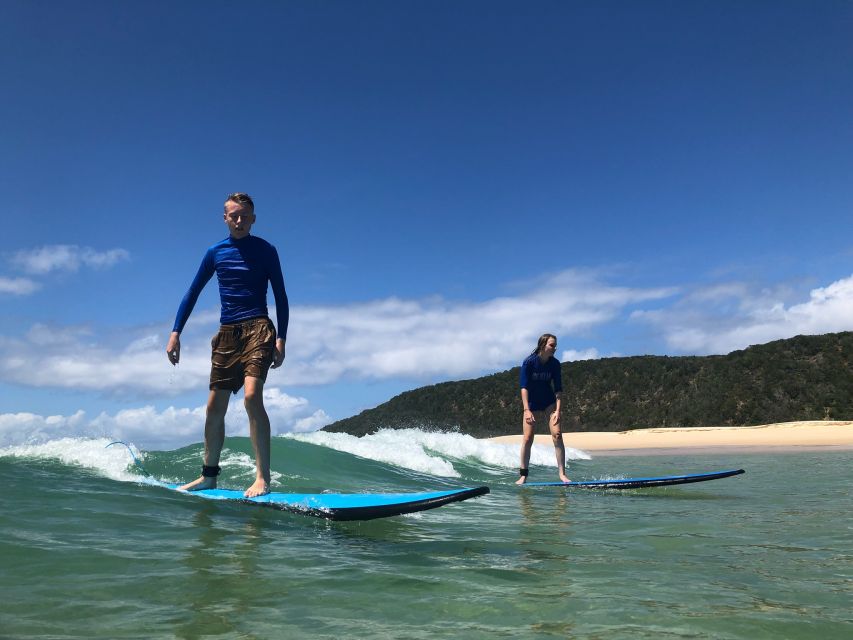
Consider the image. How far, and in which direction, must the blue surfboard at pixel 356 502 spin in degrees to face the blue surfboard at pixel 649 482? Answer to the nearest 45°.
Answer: approximately 45° to its left

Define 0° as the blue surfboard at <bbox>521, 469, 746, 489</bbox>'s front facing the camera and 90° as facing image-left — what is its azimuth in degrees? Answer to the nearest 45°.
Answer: approximately 270°

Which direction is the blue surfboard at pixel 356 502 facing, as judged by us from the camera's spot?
facing to the right of the viewer

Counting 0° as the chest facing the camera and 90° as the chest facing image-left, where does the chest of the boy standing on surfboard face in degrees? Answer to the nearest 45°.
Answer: approximately 0°

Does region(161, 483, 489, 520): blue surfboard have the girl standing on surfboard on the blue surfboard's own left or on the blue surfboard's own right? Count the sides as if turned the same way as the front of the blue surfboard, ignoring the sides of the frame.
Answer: on the blue surfboard's own left

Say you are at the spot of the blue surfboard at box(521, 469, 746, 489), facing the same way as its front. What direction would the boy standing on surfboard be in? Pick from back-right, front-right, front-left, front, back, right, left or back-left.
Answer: back-right

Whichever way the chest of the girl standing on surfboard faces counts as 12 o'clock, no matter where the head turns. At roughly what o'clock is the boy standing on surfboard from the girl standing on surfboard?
The boy standing on surfboard is roughly at 1 o'clock from the girl standing on surfboard.
